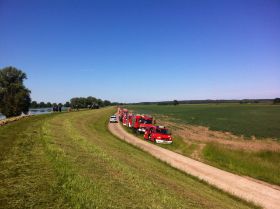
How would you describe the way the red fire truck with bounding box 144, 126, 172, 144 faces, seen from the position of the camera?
facing the viewer and to the right of the viewer
